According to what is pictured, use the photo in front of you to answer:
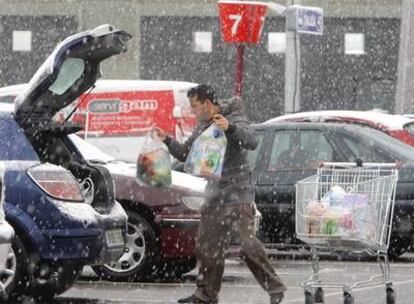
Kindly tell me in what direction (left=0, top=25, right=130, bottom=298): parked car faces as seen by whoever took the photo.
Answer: facing away from the viewer and to the left of the viewer

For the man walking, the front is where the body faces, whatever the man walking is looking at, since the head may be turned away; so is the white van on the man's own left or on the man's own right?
on the man's own right

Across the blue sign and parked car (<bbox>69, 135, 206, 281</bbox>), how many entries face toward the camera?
1

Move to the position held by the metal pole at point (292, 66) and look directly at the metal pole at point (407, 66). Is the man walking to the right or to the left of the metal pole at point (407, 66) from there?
right

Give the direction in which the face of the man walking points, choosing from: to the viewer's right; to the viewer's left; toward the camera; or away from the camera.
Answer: to the viewer's left

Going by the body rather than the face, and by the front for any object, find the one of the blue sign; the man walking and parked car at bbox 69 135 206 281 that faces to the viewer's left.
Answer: the man walking

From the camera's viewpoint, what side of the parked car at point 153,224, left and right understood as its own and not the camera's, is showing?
right

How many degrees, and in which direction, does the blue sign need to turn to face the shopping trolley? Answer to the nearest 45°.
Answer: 0° — it already faces it

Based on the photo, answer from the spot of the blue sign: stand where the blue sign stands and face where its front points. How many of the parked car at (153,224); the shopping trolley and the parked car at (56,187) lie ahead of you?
3

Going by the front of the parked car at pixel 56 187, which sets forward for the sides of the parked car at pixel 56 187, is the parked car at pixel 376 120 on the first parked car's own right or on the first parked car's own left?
on the first parked car's own right

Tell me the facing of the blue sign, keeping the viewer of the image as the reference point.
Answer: facing the viewer

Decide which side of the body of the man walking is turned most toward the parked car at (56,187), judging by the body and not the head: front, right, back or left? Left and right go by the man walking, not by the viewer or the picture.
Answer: front

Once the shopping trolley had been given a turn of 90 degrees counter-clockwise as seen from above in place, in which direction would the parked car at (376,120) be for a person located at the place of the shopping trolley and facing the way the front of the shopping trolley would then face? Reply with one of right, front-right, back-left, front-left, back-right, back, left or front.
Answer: back-left

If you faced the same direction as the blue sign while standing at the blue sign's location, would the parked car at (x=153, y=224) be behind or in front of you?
in front

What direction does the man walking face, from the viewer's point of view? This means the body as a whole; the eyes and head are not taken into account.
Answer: to the viewer's left
